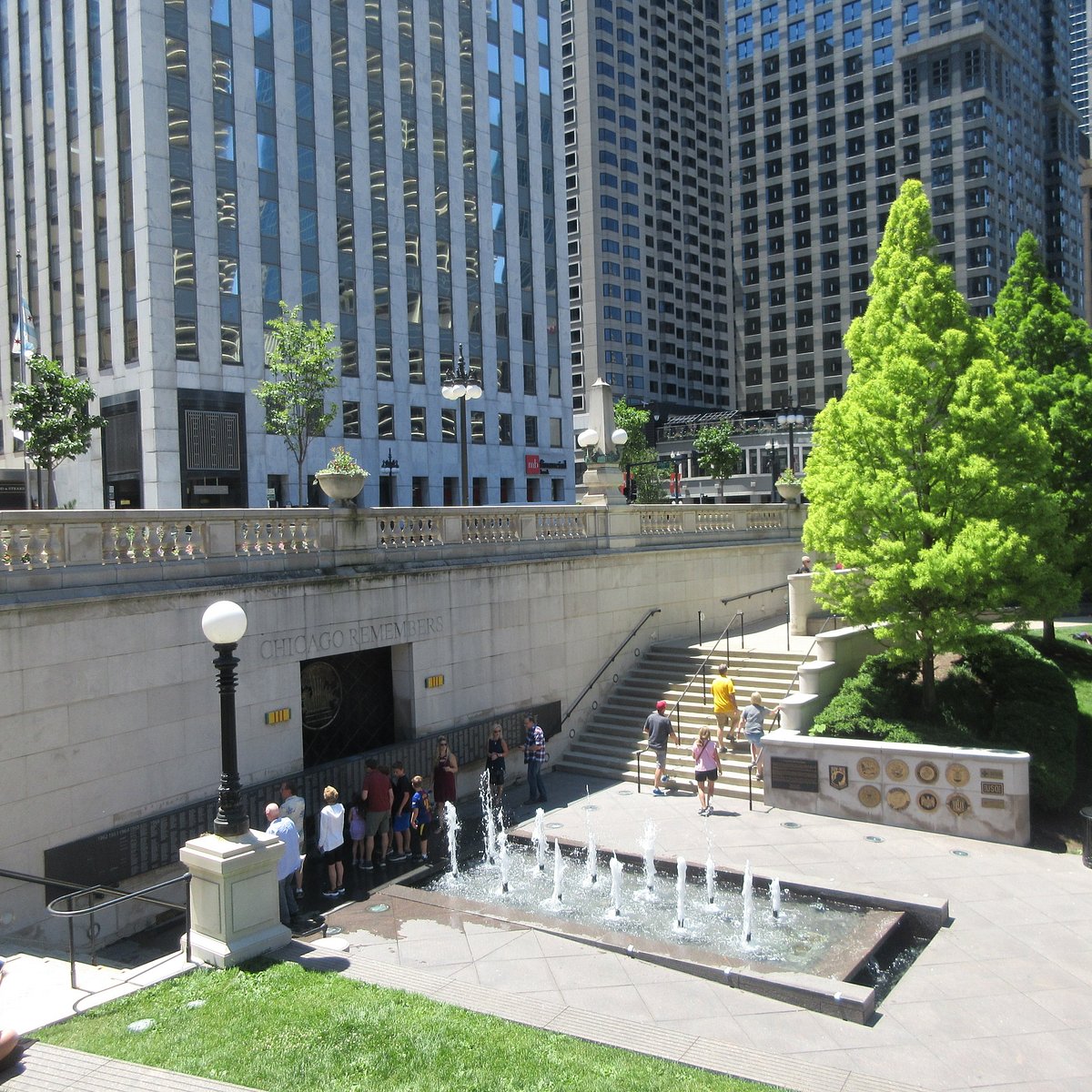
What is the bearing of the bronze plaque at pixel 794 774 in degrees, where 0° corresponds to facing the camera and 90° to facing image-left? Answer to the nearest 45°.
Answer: approximately 0°

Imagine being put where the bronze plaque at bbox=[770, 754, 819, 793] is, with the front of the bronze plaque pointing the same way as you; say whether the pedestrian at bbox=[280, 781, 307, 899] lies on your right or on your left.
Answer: on your right

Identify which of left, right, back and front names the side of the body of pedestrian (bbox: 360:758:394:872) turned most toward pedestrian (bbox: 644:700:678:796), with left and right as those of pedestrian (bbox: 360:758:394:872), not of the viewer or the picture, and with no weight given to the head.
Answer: right

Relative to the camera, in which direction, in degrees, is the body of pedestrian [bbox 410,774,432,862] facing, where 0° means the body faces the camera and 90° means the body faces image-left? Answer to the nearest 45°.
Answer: approximately 135°

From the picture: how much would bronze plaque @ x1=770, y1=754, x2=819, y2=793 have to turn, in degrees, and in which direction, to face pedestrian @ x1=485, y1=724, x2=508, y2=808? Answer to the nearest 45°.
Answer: approximately 90° to its right

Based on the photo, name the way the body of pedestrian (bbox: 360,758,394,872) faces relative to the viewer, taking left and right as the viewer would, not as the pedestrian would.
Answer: facing away from the viewer and to the left of the viewer

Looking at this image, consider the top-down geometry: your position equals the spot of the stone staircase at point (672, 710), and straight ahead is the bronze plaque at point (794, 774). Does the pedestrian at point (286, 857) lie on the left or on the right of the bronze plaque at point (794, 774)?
right

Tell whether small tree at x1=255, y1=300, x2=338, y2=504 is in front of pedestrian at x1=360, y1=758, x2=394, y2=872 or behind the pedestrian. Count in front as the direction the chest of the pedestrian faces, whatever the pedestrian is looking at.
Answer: in front

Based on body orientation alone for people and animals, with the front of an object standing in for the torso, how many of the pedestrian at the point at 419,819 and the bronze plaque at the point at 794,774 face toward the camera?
1
